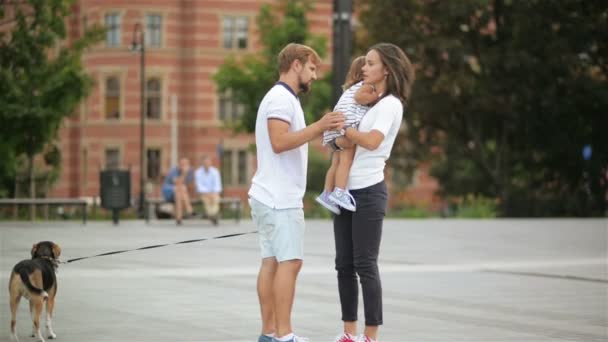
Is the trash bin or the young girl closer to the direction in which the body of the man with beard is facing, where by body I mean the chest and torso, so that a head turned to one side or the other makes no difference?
the young girl

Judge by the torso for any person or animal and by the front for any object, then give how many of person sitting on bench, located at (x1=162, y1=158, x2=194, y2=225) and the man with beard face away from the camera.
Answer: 0

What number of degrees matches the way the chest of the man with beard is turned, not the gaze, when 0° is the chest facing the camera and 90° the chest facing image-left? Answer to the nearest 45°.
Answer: approximately 270°

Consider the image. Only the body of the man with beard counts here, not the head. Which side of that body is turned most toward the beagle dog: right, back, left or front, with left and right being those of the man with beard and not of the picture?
back

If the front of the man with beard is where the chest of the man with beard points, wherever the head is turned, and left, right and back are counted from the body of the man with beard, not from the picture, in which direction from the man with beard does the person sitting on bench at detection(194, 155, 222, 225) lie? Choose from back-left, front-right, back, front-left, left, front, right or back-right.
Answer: left

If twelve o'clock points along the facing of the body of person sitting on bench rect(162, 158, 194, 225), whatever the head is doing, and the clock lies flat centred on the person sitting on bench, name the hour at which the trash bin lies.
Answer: The trash bin is roughly at 4 o'clock from the person sitting on bench.

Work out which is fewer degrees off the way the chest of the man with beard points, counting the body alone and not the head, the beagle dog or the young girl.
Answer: the young girl

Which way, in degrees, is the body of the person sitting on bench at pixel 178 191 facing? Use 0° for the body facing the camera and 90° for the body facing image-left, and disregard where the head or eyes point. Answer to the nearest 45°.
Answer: approximately 315°

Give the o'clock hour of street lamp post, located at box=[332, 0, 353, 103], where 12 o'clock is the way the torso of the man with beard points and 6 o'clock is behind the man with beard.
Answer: The street lamp post is roughly at 9 o'clock from the man with beard.

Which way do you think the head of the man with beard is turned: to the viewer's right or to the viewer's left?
to the viewer's right
